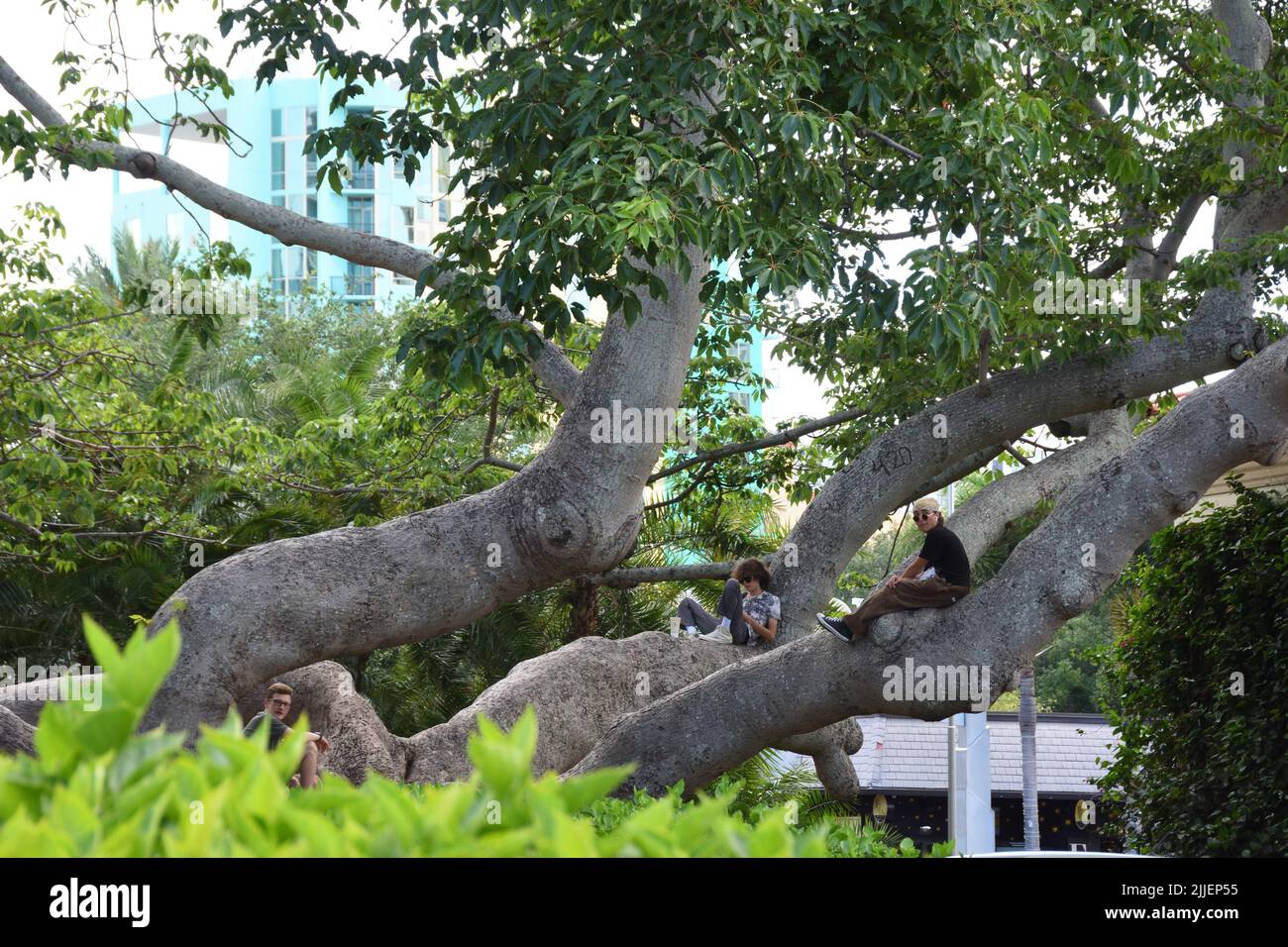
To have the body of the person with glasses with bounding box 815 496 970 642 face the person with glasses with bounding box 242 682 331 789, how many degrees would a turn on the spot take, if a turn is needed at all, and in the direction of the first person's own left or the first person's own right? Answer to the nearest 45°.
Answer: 0° — they already face them

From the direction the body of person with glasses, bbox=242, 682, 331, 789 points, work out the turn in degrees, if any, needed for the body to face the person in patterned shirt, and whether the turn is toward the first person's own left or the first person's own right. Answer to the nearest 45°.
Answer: approximately 90° to the first person's own left

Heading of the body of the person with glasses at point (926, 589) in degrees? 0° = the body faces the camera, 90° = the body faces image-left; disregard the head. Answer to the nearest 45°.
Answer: approximately 90°

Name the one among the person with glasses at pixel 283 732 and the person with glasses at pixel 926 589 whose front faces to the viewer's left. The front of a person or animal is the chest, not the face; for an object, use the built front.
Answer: the person with glasses at pixel 926 589

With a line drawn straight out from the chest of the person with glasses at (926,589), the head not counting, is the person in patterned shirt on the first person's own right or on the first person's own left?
on the first person's own right
